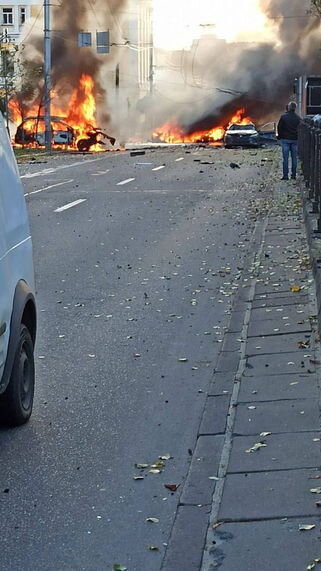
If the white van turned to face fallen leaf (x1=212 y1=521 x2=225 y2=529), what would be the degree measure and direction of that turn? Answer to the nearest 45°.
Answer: approximately 135° to its right

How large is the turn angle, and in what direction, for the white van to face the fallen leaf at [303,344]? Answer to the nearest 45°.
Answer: approximately 45° to its right

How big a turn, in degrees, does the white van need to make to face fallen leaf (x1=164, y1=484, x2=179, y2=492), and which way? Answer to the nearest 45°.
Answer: approximately 135° to its right

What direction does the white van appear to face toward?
away from the camera

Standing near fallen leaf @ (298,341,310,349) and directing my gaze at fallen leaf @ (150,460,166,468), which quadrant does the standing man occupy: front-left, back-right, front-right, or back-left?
back-right

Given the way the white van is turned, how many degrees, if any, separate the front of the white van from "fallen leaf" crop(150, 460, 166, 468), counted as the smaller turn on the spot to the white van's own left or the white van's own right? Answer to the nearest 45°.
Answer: approximately 135° to the white van's own right
